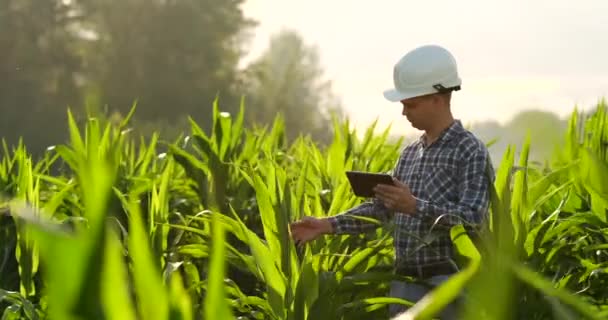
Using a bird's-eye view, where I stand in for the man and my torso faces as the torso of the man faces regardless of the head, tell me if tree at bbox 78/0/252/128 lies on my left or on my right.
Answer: on my right

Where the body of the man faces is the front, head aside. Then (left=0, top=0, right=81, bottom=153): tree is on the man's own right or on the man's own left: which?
on the man's own right

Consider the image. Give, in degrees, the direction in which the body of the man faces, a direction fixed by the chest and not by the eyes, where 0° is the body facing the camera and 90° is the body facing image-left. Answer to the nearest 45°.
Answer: approximately 45°
